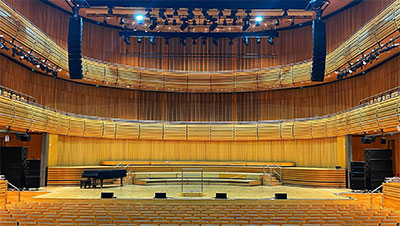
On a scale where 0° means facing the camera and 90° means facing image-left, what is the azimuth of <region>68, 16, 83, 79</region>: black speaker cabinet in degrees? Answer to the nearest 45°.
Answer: approximately 0°

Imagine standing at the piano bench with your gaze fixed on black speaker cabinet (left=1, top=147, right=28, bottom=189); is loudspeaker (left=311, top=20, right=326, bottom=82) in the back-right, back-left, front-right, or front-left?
back-left

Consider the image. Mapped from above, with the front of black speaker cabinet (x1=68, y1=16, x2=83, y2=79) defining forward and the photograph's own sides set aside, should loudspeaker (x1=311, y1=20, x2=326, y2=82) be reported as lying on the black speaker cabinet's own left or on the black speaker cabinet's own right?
on the black speaker cabinet's own left

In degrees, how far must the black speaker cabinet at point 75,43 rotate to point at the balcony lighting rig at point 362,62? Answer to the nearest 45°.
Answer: approximately 90° to its left
